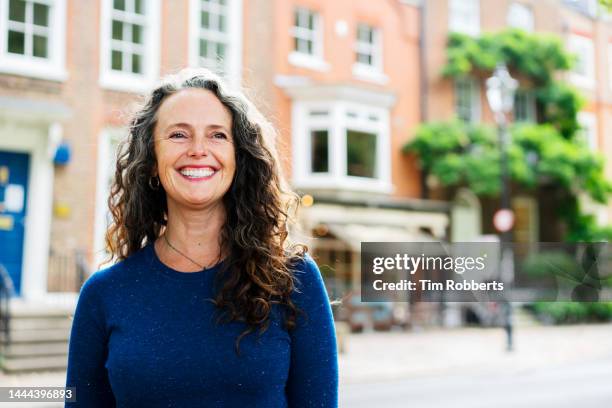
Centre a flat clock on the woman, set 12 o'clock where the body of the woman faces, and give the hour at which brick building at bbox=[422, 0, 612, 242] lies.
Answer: The brick building is roughly at 7 o'clock from the woman.

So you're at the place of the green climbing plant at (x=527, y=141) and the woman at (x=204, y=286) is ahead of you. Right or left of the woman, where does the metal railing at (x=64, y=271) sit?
right

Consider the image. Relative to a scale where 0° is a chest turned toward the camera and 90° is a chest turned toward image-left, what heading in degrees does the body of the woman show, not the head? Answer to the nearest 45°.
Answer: approximately 0°

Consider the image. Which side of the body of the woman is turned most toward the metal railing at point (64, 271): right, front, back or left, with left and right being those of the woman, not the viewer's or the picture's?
back

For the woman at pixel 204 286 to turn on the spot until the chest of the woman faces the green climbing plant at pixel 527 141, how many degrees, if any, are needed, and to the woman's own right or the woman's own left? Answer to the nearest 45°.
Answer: approximately 135° to the woman's own left

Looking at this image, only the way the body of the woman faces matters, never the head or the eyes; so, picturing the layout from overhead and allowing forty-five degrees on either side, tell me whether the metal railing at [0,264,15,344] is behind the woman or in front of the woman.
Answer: behind

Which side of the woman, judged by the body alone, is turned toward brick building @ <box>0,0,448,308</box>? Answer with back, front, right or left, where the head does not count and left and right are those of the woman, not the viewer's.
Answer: back
